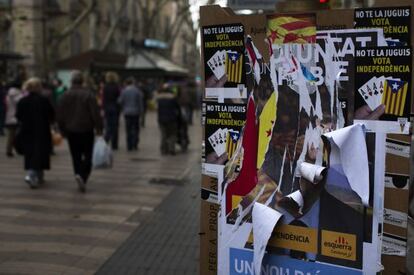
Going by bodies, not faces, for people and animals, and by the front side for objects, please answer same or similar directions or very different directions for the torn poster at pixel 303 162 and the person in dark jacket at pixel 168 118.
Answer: very different directions

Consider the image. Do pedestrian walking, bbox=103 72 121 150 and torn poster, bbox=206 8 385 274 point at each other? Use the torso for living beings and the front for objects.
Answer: no

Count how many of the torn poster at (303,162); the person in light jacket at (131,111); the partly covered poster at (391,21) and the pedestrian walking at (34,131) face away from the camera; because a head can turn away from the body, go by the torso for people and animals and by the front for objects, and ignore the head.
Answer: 2

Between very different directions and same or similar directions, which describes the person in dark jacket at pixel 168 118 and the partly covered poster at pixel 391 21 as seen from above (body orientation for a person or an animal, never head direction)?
very different directions

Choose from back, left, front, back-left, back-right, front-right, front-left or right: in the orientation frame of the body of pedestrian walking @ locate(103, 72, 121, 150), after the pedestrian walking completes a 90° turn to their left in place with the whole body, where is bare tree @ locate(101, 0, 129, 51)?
right

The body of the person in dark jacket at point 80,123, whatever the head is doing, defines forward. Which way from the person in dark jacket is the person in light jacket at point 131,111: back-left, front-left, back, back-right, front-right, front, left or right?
front

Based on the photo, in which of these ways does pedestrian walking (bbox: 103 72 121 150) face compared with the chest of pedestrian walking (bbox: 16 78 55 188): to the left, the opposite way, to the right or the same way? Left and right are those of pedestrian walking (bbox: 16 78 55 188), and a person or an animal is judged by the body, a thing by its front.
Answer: the same way

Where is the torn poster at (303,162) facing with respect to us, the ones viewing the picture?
facing the viewer

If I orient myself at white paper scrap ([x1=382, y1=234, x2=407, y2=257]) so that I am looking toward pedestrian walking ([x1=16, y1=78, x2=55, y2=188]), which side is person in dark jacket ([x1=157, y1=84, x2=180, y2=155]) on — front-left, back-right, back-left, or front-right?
front-right

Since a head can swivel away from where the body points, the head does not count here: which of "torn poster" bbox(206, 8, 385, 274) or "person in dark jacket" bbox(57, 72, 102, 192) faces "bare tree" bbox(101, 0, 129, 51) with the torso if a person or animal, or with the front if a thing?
the person in dark jacket

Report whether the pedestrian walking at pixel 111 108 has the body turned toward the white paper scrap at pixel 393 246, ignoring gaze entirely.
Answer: no

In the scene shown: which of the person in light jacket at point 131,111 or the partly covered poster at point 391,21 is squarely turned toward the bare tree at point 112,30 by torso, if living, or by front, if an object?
the person in light jacket

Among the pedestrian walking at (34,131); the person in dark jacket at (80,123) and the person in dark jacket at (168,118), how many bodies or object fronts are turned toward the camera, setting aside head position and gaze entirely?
0

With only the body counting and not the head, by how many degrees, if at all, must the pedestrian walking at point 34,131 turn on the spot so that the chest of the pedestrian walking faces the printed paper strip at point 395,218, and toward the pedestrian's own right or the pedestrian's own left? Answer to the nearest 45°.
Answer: approximately 180°

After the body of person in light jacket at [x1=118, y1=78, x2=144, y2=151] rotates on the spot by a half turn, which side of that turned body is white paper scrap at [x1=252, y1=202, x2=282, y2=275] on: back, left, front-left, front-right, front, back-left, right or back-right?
front

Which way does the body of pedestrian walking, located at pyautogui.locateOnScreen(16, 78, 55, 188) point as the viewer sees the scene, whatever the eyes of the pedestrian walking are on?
away from the camera

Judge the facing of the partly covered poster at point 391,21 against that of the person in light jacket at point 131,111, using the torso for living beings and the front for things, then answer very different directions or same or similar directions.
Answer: very different directions

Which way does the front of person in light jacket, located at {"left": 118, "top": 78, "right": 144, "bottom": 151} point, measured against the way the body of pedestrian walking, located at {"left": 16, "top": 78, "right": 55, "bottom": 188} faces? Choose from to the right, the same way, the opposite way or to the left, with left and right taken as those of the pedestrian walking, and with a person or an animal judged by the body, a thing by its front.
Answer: the same way

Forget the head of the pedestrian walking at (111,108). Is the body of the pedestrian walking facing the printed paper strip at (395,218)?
no

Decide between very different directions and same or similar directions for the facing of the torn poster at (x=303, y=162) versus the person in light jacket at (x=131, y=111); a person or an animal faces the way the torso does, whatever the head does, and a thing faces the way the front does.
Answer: very different directions

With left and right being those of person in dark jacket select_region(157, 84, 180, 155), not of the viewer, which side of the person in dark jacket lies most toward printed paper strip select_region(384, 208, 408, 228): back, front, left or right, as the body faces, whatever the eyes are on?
back

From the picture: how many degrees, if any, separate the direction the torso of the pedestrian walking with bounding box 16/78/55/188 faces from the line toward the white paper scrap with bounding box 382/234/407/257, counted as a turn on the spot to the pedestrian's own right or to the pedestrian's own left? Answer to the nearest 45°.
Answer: approximately 180°

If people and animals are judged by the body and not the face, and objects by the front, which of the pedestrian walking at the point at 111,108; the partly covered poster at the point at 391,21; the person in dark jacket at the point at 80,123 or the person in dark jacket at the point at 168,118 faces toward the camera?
the partly covered poster

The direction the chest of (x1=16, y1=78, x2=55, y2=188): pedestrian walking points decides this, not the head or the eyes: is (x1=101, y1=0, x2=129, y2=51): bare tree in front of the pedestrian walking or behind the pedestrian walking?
in front
